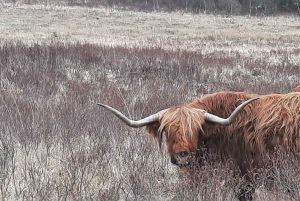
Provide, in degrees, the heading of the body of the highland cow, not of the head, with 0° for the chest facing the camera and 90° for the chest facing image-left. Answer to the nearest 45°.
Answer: approximately 45°
